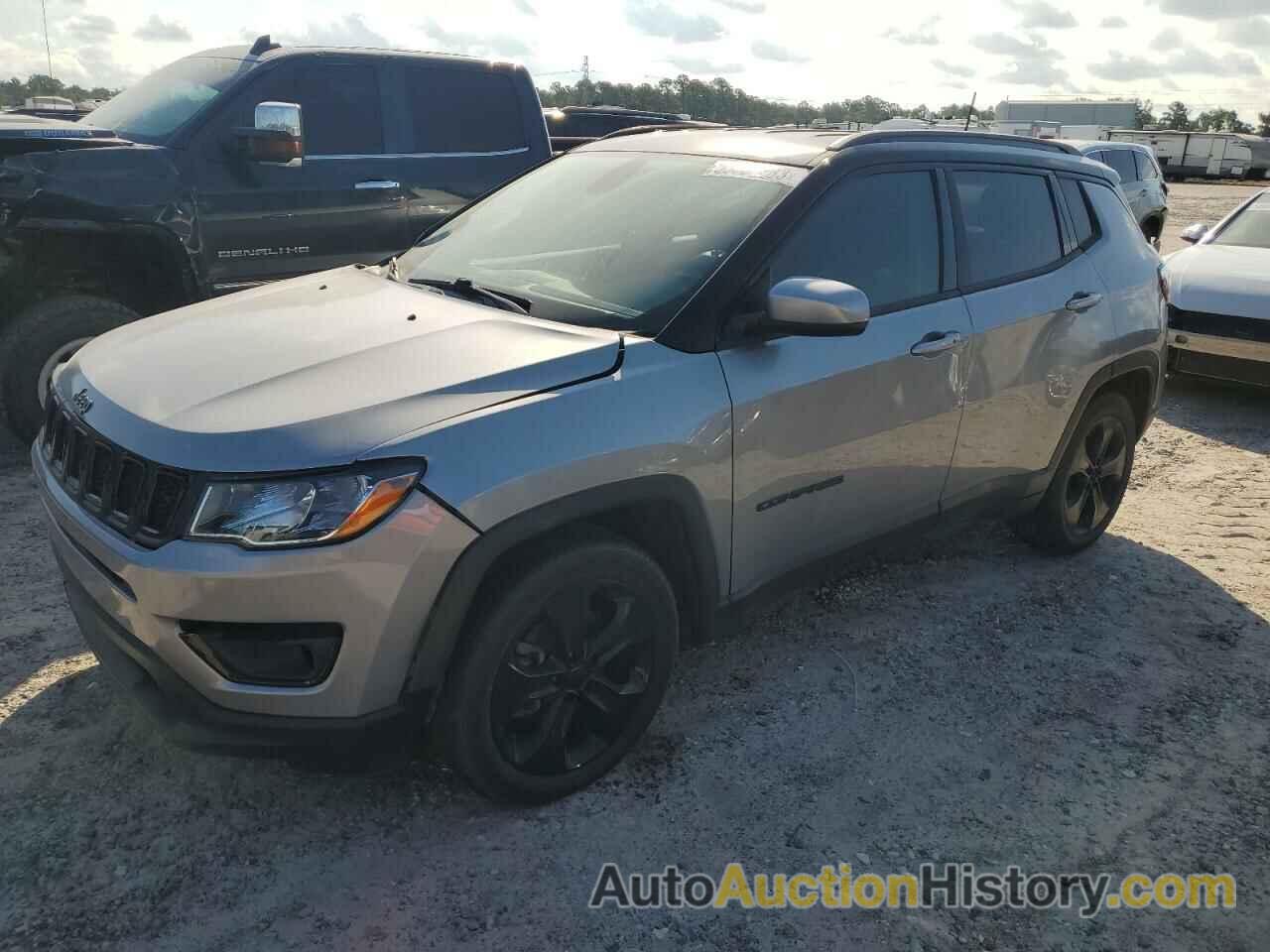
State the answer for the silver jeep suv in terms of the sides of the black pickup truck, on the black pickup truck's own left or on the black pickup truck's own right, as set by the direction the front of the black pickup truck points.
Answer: on the black pickup truck's own left

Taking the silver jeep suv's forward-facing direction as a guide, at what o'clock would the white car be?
The white car is roughly at 6 o'clock from the silver jeep suv.

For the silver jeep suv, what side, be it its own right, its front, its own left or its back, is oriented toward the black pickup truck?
right

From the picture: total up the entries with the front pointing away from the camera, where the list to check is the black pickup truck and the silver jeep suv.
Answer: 0

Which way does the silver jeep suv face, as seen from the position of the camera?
facing the viewer and to the left of the viewer

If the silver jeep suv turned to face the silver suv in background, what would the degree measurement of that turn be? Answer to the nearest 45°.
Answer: approximately 180°

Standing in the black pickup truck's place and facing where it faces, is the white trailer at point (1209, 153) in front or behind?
behind

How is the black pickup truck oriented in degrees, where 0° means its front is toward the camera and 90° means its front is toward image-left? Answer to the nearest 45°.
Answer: approximately 45°
